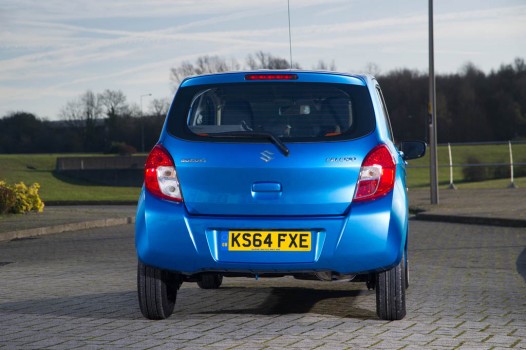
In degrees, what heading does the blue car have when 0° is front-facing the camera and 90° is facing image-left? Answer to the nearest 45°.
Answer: approximately 180°
